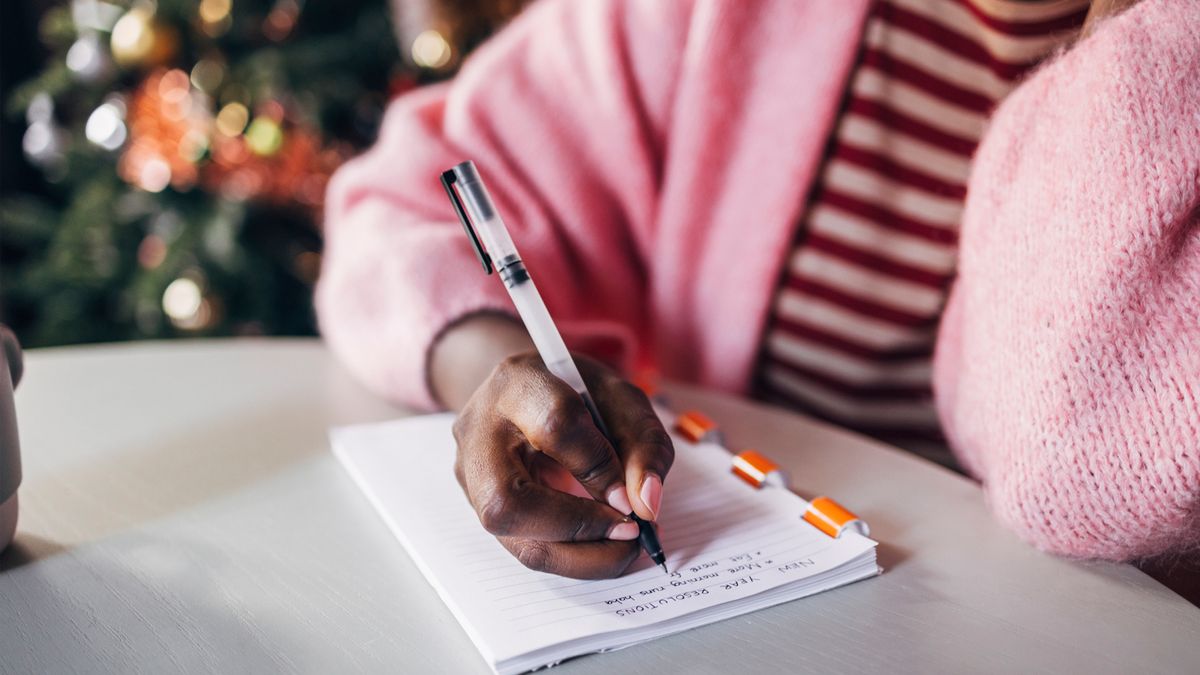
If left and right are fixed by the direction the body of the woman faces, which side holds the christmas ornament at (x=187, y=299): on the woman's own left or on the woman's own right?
on the woman's own right

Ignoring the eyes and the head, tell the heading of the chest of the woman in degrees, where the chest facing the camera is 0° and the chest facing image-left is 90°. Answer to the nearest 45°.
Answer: approximately 45°

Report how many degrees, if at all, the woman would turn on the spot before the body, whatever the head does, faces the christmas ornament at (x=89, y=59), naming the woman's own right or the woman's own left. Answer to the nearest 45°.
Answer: approximately 90° to the woman's own right

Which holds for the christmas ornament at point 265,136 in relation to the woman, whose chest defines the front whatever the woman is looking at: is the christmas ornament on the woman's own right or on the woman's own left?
on the woman's own right

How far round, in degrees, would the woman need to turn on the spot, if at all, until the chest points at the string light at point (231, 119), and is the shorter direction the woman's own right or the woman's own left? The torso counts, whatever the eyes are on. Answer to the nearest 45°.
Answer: approximately 90° to the woman's own right

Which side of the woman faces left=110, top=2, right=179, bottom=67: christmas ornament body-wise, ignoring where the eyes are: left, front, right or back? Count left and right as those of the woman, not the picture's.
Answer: right

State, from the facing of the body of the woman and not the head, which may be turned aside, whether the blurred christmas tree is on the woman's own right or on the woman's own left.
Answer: on the woman's own right

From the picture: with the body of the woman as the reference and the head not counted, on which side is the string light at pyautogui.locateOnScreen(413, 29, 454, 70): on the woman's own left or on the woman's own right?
on the woman's own right
